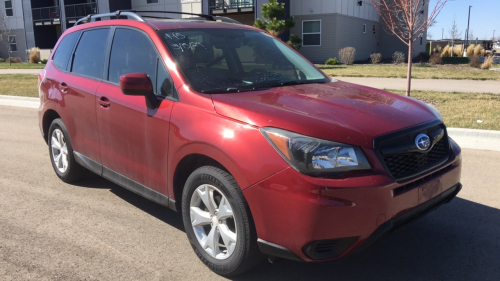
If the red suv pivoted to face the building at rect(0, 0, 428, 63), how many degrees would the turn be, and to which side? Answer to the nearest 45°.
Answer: approximately 135° to its left

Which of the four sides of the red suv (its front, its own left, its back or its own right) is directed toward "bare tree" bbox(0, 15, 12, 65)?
back

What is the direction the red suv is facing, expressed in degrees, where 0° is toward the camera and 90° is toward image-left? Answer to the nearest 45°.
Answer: approximately 315°
